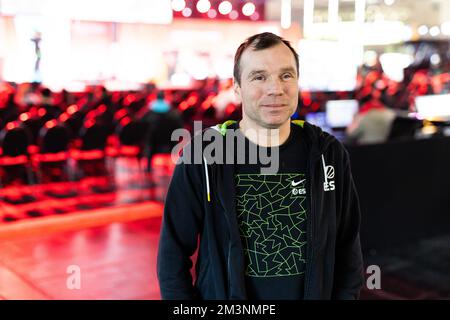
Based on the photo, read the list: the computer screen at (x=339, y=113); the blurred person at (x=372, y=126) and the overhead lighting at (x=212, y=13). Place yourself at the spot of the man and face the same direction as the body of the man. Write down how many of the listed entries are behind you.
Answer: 3

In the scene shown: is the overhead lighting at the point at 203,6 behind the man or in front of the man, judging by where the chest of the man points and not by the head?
behind

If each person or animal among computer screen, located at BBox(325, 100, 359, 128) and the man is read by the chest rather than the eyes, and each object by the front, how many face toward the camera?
2

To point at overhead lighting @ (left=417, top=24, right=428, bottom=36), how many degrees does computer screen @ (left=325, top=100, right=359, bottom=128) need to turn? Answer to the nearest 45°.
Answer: approximately 180°

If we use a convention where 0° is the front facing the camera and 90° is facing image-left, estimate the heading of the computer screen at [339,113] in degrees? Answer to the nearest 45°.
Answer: approximately 0°

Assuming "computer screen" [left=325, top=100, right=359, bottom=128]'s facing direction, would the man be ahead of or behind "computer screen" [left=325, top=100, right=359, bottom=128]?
ahead

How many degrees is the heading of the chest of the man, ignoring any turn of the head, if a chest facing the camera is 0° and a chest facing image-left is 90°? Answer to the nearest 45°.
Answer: approximately 0°

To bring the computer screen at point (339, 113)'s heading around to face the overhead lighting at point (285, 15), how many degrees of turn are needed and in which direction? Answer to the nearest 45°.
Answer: approximately 180°

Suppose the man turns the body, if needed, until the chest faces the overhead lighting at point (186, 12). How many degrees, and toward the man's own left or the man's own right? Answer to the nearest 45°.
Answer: approximately 180°

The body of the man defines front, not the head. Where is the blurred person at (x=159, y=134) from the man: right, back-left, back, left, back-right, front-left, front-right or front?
back

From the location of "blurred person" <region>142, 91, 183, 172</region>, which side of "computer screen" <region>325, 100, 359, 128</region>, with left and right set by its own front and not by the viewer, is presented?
right

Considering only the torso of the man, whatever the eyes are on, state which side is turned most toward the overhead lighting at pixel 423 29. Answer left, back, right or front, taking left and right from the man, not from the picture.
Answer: back
